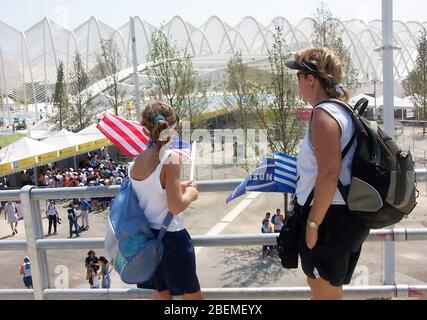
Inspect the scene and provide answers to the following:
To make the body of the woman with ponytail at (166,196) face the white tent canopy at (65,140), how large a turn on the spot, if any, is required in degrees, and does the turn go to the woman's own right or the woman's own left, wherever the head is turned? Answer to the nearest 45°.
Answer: approximately 45° to the woman's own left

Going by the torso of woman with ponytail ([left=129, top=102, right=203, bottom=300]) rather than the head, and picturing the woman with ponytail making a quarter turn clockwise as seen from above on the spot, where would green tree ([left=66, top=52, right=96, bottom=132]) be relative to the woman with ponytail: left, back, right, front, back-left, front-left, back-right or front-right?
back-left

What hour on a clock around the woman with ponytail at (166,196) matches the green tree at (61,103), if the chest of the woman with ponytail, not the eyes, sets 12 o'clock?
The green tree is roughly at 10 o'clock from the woman with ponytail.

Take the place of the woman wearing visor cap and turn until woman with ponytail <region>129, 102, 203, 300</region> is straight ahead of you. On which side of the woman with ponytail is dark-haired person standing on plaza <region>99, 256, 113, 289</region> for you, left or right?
right

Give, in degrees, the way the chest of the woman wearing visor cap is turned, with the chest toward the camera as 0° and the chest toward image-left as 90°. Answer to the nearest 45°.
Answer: approximately 90°

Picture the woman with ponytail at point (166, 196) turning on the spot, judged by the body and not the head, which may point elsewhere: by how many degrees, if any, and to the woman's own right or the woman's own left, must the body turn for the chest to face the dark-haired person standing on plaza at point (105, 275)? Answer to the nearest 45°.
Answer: approximately 45° to the woman's own left

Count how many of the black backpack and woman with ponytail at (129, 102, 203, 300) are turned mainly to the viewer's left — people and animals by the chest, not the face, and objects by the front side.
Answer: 0

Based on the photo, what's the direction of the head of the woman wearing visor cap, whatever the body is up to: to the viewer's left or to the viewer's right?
to the viewer's left

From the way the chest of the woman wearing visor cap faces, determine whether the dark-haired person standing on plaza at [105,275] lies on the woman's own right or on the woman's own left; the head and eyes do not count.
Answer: on the woman's own right

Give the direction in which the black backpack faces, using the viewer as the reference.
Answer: facing to the right of the viewer

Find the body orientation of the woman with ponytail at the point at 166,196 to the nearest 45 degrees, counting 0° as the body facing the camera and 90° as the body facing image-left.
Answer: approximately 225°
